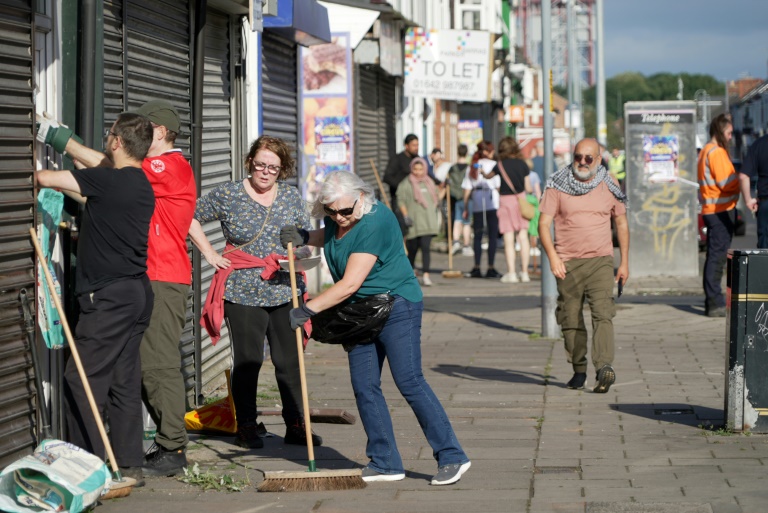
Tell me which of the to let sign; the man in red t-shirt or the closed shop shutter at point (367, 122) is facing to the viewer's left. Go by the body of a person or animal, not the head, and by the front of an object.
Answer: the man in red t-shirt

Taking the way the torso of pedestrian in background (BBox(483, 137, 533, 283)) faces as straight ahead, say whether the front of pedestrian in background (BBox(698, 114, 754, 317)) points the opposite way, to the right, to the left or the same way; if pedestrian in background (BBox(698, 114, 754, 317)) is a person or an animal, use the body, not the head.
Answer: to the right

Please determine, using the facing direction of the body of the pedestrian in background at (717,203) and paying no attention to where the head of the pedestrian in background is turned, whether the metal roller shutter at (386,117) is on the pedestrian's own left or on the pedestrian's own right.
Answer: on the pedestrian's own left

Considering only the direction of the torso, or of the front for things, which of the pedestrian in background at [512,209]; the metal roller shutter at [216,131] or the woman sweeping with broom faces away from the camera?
the pedestrian in background

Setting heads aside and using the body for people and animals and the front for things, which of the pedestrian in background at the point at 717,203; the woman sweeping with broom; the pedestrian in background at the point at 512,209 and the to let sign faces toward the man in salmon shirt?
the to let sign

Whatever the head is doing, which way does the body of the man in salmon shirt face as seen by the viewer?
toward the camera

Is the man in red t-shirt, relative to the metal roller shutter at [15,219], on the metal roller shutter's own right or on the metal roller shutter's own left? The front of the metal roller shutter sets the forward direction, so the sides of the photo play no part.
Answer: on the metal roller shutter's own left

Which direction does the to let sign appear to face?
toward the camera

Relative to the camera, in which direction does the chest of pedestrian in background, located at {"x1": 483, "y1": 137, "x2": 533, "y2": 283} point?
away from the camera

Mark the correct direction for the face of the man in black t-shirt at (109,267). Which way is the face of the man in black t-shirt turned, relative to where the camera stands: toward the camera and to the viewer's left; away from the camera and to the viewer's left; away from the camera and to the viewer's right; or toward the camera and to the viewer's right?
away from the camera and to the viewer's left

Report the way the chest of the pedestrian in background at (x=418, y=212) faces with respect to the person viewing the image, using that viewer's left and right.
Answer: facing the viewer

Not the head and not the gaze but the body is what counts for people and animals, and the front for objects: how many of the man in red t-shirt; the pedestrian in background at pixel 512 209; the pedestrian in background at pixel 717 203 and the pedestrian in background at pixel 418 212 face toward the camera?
1

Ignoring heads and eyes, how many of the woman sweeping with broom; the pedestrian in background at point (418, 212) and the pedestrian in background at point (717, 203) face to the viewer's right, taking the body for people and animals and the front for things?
1

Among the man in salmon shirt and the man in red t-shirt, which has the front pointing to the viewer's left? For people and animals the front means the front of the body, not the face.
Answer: the man in red t-shirt

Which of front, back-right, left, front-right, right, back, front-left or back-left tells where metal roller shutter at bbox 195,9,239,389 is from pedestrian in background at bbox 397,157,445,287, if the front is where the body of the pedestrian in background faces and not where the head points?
front

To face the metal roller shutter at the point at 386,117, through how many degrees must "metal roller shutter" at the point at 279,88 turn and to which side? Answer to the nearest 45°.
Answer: approximately 135° to its left

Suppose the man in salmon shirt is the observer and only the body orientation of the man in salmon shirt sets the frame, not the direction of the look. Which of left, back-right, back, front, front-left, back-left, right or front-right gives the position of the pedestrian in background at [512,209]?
back
